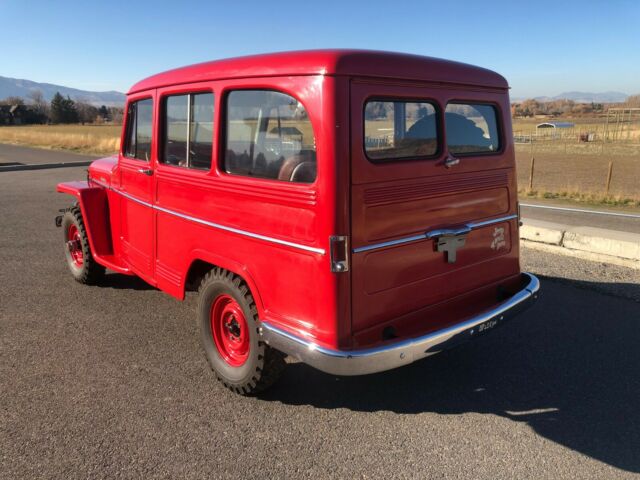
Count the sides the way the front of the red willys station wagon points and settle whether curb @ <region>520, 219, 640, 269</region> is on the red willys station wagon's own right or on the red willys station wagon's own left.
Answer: on the red willys station wagon's own right

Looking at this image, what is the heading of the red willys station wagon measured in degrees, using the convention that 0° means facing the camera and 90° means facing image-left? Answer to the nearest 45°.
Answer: approximately 135°
